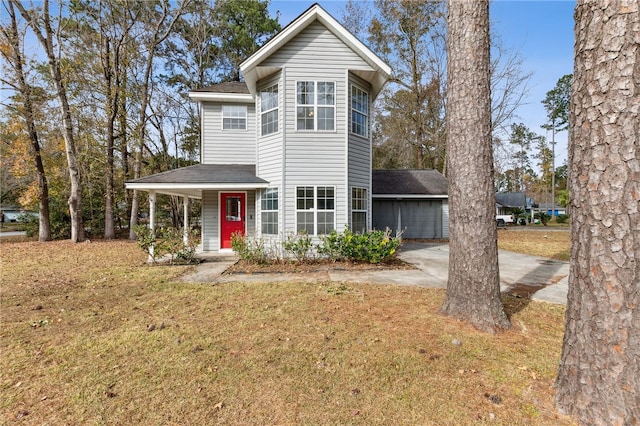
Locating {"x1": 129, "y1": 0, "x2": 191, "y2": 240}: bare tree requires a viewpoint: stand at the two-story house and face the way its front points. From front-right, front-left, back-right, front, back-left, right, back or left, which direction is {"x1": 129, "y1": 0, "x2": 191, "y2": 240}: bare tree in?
back-right

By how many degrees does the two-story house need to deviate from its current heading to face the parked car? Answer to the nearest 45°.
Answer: approximately 135° to its left

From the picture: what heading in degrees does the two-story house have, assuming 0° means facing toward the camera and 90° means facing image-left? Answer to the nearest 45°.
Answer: approximately 0°

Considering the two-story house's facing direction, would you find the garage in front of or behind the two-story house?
behind

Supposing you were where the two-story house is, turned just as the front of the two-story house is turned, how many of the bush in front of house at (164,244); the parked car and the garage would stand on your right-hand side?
1

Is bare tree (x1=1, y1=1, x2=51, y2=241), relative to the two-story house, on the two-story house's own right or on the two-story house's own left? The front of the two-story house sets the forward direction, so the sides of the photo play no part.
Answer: on the two-story house's own right

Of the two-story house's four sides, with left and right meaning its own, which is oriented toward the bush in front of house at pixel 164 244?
right

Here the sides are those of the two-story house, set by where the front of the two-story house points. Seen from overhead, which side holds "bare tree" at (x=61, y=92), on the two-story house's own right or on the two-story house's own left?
on the two-story house's own right

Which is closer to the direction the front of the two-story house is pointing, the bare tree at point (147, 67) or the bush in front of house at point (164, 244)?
the bush in front of house
